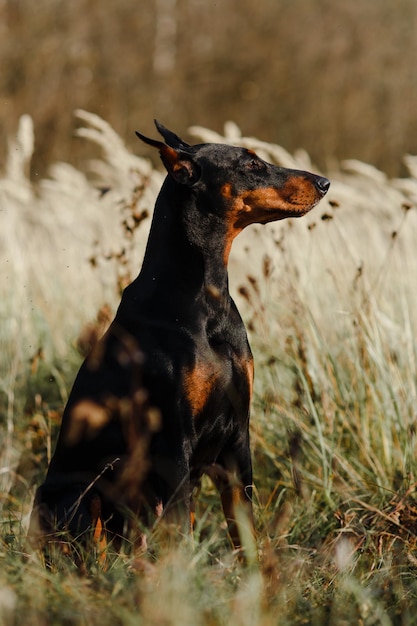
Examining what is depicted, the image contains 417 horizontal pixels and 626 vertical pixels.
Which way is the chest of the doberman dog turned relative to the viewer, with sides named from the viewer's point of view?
facing the viewer and to the right of the viewer
